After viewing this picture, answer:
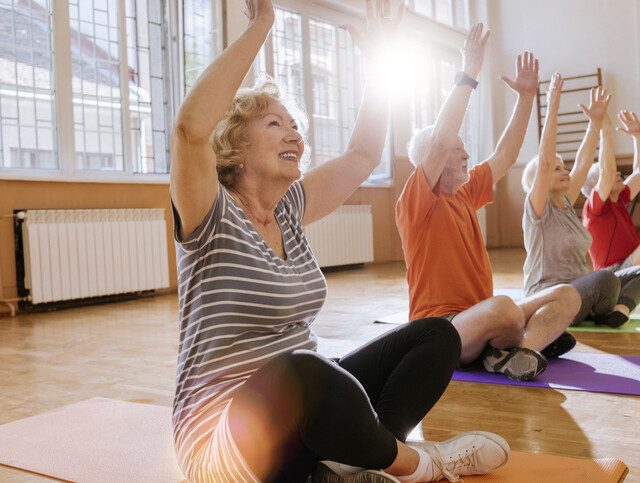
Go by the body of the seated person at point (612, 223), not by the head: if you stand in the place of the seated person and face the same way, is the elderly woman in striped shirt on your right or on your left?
on your right

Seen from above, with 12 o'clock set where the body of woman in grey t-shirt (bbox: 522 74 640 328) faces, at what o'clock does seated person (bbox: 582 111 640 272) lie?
The seated person is roughly at 8 o'clock from the woman in grey t-shirt.

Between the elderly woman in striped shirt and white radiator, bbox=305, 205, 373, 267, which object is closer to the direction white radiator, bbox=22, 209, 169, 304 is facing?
the elderly woman in striped shirt

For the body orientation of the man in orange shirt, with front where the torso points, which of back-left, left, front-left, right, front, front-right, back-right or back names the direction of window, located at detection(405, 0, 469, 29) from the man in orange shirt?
back-left

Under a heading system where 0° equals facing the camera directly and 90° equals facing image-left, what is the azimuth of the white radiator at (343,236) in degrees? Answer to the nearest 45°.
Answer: approximately 315°
